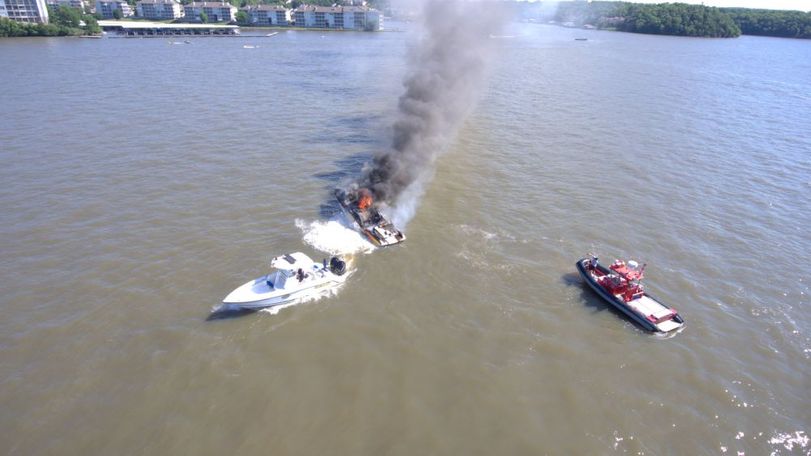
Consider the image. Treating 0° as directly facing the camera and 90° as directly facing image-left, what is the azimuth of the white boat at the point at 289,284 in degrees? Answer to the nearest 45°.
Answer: approximately 45°

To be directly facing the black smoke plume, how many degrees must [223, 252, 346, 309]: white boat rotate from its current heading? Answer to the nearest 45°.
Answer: approximately 180°

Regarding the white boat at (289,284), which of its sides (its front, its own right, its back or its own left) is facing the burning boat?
back
